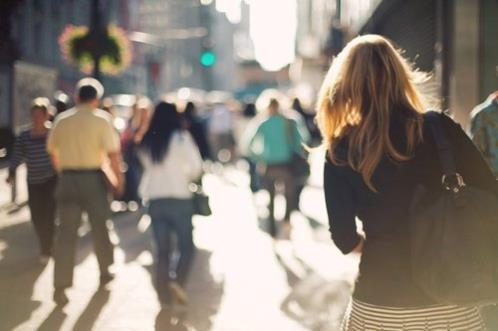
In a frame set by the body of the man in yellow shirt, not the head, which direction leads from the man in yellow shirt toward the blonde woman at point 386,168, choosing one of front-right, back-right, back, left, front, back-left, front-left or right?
back

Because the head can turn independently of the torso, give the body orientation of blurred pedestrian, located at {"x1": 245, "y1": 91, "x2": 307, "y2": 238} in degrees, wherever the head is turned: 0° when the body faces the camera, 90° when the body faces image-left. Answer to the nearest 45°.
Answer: approximately 180°

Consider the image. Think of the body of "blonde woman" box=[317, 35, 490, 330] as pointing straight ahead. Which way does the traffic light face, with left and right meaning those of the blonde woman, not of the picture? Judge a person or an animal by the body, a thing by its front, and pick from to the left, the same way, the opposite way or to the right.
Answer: the opposite way

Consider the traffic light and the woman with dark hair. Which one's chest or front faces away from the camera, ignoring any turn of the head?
the woman with dark hair

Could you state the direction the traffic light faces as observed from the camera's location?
facing the viewer

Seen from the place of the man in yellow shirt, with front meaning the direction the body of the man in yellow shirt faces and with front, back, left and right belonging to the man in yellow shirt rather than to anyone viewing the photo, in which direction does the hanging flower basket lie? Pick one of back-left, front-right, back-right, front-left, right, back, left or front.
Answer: front

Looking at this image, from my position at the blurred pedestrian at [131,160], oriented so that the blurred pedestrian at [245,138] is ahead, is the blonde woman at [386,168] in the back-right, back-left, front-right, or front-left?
back-right

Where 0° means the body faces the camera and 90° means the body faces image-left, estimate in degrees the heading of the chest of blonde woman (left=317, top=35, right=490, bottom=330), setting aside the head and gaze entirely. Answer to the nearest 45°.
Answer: approximately 180°

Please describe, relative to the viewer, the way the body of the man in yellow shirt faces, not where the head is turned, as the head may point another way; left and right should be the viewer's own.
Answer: facing away from the viewer

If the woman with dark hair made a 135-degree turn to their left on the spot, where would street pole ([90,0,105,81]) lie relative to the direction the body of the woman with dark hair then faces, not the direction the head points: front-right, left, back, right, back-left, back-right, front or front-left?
back-right

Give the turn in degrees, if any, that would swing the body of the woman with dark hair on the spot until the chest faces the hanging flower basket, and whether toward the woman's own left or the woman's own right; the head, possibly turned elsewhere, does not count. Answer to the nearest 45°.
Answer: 0° — they already face it

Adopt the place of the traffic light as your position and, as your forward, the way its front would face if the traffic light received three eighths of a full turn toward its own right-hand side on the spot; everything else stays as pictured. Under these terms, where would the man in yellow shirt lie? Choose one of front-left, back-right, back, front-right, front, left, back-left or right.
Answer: back-left
